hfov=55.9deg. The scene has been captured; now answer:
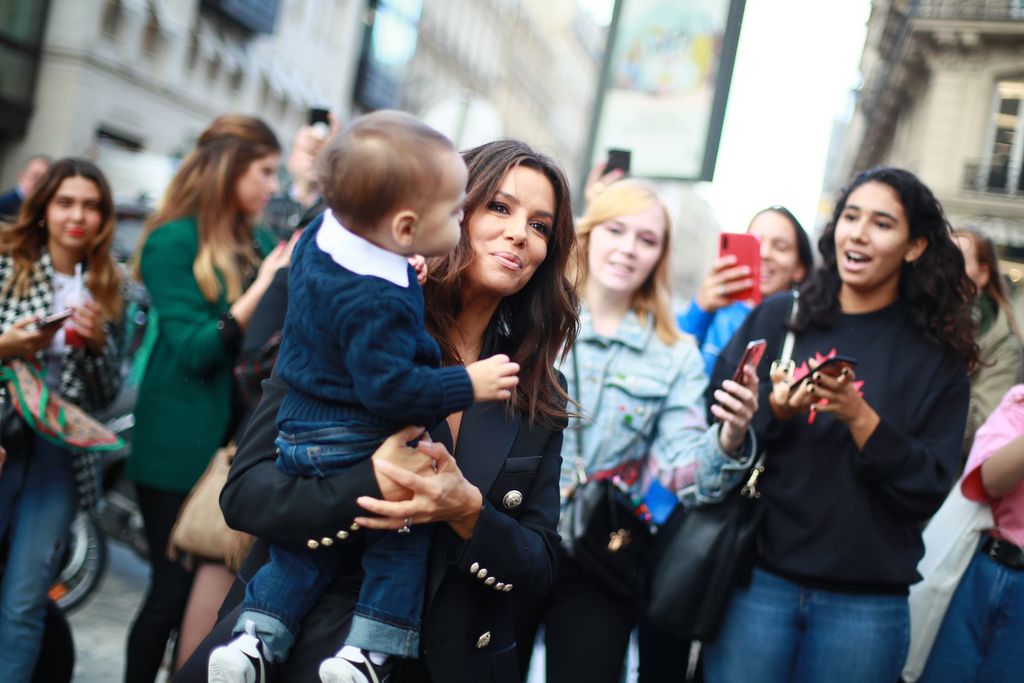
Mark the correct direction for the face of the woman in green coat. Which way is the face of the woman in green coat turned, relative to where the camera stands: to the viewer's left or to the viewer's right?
to the viewer's right

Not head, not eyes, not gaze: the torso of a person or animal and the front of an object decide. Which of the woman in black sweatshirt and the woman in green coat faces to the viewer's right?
the woman in green coat

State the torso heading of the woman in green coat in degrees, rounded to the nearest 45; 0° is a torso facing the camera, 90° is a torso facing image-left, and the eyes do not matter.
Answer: approximately 270°

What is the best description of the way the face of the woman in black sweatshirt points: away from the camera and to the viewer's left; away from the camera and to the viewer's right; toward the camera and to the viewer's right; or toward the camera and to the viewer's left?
toward the camera and to the viewer's left

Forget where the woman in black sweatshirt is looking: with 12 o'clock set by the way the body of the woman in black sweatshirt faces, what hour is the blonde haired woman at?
The blonde haired woman is roughly at 2 o'clock from the woman in black sweatshirt.

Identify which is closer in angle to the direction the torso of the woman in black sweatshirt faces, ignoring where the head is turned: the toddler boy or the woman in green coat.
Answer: the toddler boy

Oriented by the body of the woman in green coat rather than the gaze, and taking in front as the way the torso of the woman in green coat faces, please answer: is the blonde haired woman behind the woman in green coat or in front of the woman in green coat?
in front

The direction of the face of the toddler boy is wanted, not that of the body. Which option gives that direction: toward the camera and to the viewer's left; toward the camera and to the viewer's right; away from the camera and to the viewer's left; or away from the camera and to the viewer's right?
away from the camera and to the viewer's right

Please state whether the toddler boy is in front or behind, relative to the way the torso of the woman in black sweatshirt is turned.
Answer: in front

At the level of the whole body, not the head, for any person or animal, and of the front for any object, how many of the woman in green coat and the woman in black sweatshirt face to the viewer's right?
1

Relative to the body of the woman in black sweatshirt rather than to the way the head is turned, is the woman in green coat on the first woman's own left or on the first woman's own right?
on the first woman's own right
